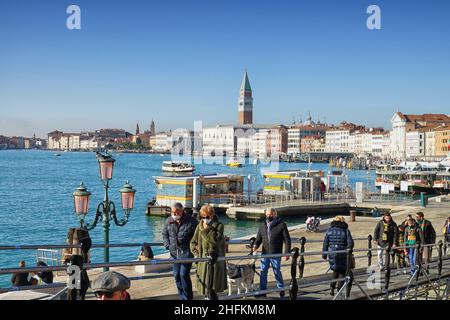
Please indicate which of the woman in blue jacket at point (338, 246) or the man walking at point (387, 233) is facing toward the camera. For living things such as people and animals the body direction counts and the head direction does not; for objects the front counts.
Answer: the man walking

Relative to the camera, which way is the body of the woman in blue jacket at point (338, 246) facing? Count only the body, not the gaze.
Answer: away from the camera

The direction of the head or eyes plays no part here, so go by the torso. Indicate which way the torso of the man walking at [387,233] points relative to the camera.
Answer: toward the camera

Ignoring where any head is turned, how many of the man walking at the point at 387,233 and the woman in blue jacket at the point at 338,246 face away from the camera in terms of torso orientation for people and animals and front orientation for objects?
1

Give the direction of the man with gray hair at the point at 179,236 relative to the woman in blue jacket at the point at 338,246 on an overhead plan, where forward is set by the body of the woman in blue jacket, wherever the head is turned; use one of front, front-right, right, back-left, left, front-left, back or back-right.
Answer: back-left

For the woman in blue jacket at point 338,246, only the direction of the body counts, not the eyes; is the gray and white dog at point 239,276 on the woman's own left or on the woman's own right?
on the woman's own left

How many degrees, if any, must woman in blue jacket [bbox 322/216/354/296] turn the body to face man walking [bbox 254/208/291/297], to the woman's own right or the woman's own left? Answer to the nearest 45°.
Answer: approximately 135° to the woman's own left

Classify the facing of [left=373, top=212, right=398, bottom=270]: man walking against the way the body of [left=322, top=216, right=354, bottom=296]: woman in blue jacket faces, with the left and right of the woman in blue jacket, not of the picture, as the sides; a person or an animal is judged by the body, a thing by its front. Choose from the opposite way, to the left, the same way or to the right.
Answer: the opposite way

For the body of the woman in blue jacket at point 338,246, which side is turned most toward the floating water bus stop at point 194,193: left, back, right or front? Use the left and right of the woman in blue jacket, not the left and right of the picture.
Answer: front

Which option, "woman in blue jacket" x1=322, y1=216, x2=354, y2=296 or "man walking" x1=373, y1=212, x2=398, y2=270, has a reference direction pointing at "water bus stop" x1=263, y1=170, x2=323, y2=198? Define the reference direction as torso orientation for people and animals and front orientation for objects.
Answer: the woman in blue jacket

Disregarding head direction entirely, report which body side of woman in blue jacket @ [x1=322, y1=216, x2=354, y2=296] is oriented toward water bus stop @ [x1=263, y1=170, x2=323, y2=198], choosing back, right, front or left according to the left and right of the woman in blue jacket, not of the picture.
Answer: front

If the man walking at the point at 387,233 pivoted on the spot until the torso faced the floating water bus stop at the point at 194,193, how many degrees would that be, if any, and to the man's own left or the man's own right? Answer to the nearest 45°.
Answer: approximately 135° to the man's own right

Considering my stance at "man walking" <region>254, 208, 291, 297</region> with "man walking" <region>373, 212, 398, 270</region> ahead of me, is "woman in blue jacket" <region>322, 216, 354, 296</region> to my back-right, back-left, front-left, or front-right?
front-right

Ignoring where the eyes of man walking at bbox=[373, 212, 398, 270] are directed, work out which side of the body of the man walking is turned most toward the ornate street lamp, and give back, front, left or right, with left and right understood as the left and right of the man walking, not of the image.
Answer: right
